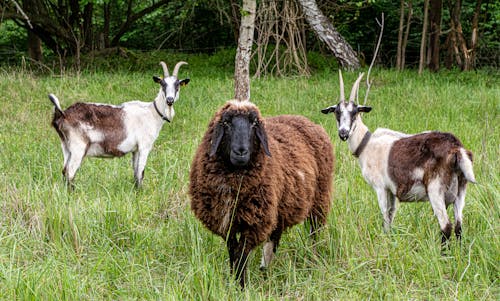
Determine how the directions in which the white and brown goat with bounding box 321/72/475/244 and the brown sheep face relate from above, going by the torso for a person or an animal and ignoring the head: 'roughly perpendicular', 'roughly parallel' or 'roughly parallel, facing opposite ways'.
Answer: roughly perpendicular

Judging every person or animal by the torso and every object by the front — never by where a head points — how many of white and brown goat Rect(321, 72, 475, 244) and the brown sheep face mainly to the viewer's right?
0

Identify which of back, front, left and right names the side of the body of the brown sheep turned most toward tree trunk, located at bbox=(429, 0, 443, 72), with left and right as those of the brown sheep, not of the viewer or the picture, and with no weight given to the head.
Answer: back

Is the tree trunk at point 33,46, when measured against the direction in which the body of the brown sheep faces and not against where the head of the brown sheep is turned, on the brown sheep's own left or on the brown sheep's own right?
on the brown sheep's own right

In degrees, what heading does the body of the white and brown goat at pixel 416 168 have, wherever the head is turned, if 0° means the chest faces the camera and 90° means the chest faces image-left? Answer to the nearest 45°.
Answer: approximately 135°

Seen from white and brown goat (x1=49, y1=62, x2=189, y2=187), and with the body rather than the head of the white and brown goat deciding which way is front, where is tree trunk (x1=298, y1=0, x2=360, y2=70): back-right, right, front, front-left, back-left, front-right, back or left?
front-left

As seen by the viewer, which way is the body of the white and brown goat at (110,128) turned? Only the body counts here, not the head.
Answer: to the viewer's right

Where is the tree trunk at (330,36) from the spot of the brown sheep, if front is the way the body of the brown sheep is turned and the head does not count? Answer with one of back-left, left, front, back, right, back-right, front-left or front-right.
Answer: back-right

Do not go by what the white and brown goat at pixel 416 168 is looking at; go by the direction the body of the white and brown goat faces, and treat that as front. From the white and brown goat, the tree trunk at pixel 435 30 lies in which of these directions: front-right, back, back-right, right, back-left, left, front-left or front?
front-right

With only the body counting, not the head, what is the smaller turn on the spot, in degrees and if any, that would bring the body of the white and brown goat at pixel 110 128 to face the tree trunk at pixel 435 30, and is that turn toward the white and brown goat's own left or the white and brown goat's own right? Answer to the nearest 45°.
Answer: approximately 45° to the white and brown goat's own left
